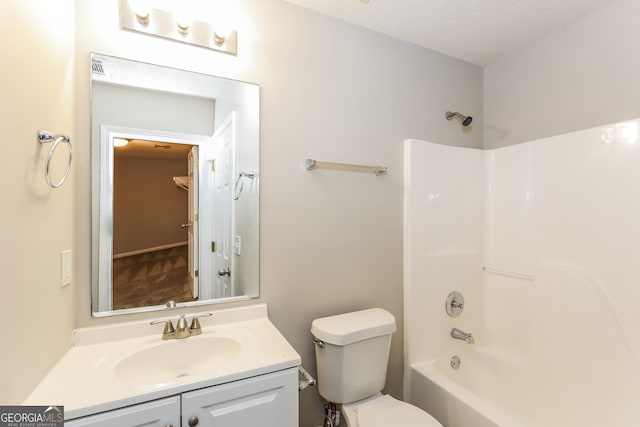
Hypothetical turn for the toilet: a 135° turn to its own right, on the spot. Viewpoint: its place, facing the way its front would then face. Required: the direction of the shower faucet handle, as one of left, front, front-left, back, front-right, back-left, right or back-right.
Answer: back-right

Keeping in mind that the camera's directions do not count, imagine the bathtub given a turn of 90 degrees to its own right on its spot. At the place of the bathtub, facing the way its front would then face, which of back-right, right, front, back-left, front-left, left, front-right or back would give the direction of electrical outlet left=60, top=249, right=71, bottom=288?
left

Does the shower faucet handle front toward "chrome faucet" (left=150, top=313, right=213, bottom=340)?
no

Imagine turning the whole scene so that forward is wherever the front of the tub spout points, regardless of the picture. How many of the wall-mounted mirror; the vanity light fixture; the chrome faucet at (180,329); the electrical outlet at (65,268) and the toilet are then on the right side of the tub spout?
5

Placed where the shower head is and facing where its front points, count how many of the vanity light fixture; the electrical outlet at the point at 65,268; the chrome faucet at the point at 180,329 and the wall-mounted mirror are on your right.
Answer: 4

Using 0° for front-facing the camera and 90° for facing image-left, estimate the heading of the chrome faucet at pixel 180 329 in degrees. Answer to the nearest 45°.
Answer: approximately 0°

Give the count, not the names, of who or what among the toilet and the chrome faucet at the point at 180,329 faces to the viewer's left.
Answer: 0

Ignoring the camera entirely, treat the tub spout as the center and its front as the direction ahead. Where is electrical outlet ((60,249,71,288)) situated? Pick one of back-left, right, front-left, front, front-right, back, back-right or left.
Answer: right

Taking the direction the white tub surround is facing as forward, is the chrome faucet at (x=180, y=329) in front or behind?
in front

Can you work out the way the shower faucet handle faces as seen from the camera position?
facing the viewer and to the right of the viewer

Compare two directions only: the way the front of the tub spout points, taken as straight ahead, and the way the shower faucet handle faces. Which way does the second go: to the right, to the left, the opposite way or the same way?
the same way

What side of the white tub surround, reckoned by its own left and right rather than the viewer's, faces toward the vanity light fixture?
front

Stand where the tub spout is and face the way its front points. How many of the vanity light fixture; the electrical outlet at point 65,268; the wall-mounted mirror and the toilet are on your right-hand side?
4

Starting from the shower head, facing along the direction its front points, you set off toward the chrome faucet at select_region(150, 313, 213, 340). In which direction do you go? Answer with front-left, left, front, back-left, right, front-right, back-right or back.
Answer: right

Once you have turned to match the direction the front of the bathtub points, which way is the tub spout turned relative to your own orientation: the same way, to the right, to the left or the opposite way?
to the left
